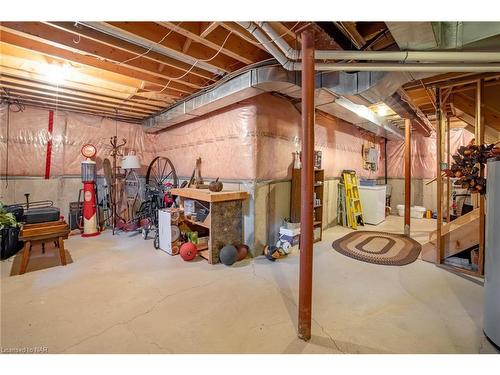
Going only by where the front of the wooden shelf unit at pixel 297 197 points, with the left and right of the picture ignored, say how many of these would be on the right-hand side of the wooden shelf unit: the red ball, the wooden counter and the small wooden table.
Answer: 3

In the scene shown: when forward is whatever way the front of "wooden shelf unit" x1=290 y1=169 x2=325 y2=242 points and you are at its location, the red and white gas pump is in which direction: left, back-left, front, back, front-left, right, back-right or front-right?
back-right

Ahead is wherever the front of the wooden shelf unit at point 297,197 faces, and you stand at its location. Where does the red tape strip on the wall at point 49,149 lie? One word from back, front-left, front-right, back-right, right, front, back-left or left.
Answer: back-right

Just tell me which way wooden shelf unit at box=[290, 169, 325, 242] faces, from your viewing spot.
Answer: facing the viewer and to the right of the viewer

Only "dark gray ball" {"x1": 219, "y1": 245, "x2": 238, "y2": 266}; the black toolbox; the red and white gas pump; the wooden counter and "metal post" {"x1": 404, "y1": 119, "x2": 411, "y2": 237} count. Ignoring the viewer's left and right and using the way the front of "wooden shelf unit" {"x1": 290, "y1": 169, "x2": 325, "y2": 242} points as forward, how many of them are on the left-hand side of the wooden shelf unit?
1

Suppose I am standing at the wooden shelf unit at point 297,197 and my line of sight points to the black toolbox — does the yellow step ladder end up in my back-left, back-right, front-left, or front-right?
back-right

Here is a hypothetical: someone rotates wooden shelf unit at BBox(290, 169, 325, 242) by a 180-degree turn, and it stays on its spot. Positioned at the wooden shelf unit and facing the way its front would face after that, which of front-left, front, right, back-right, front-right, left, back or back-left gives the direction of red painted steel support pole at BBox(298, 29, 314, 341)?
back-left

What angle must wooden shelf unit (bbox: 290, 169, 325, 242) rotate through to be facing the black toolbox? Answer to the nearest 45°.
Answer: approximately 135° to its right

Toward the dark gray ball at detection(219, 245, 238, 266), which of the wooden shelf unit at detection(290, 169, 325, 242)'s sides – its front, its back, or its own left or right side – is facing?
right

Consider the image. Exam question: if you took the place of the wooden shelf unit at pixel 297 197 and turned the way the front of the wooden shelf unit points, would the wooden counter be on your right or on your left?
on your right

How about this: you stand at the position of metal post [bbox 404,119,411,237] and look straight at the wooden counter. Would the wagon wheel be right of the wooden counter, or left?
right

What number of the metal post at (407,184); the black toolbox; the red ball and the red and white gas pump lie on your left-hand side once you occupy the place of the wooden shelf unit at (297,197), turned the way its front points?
1

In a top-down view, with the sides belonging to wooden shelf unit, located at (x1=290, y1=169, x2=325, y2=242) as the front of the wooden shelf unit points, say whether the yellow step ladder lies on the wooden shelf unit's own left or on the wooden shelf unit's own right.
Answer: on the wooden shelf unit's own left

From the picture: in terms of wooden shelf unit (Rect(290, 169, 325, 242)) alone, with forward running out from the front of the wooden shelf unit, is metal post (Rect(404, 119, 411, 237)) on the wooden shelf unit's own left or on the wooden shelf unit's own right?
on the wooden shelf unit's own left

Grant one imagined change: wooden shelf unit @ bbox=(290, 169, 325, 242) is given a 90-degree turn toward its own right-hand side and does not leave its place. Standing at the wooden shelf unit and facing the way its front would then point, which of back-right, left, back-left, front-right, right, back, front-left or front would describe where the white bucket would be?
back

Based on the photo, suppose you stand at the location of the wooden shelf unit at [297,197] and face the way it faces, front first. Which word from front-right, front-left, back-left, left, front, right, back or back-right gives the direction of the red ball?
right

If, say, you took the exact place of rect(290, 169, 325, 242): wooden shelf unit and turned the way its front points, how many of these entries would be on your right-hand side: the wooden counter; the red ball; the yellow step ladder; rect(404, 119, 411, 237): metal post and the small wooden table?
3

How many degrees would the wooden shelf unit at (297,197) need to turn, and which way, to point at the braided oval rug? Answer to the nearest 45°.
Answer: approximately 45° to its left
